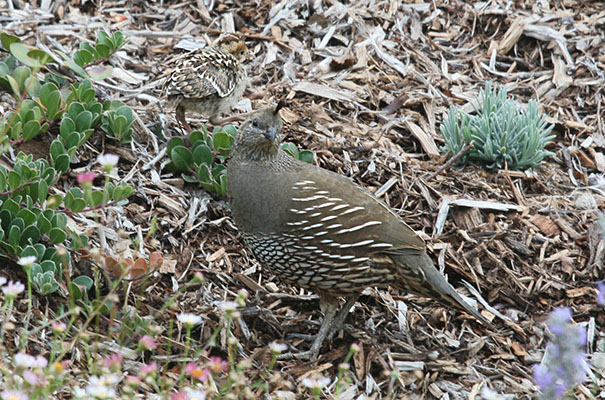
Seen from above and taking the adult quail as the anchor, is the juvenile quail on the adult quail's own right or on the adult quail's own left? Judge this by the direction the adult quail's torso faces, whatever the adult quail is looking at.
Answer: on the adult quail's own right

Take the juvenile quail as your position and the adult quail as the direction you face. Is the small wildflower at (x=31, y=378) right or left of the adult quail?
right

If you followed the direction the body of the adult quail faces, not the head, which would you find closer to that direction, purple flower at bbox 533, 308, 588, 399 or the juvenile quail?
the juvenile quail

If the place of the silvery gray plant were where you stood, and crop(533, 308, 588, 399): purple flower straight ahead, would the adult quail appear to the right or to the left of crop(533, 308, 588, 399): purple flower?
right

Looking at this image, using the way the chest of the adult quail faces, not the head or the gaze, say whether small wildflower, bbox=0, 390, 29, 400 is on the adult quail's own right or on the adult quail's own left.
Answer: on the adult quail's own left

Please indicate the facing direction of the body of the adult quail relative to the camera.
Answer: to the viewer's left

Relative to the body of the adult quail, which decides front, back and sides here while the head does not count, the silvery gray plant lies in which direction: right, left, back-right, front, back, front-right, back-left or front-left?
back-right

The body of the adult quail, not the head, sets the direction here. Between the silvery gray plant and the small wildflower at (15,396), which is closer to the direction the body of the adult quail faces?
the small wildflower

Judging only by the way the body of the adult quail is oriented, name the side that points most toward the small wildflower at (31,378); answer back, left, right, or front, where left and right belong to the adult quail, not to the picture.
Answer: front
